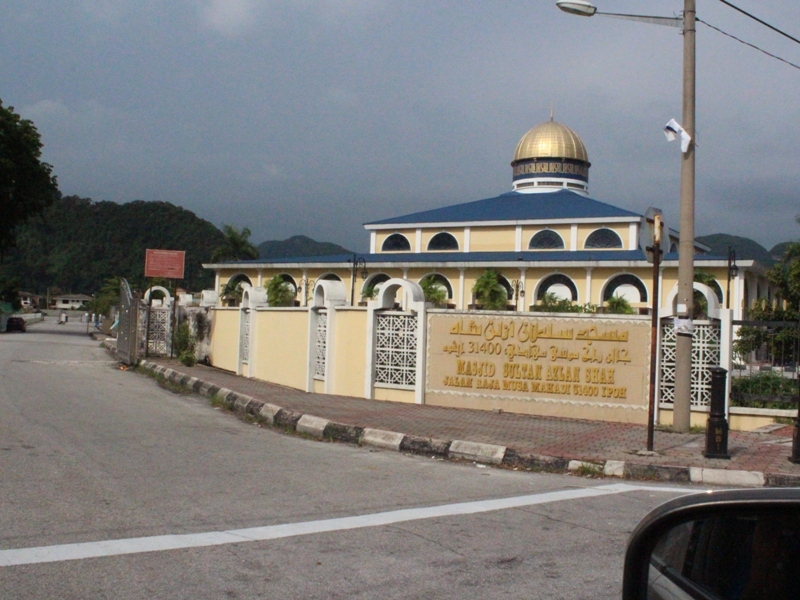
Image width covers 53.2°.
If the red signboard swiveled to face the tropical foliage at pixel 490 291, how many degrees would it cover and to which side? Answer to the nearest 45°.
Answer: approximately 135° to its left

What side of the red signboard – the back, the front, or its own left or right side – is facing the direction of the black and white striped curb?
front

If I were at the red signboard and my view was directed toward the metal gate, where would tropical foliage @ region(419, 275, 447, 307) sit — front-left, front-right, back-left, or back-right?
back-left

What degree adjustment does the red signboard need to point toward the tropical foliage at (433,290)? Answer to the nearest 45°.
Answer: approximately 135° to its left

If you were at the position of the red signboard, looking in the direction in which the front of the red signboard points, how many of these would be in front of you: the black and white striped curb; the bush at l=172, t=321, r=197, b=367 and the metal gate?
3

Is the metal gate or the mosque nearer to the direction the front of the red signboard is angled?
the metal gate

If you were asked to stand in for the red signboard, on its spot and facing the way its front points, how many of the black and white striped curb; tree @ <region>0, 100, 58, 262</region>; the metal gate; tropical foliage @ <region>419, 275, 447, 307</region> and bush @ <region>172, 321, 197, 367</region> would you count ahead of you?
3

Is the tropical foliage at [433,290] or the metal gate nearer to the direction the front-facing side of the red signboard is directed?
the metal gate

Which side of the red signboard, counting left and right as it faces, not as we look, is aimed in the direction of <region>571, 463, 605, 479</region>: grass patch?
front

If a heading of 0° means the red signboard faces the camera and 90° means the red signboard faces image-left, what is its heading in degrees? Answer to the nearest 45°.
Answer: approximately 0°

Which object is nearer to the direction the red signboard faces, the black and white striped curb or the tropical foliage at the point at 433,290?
the black and white striped curb

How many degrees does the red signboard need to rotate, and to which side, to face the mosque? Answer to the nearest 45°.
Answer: approximately 135° to its left
